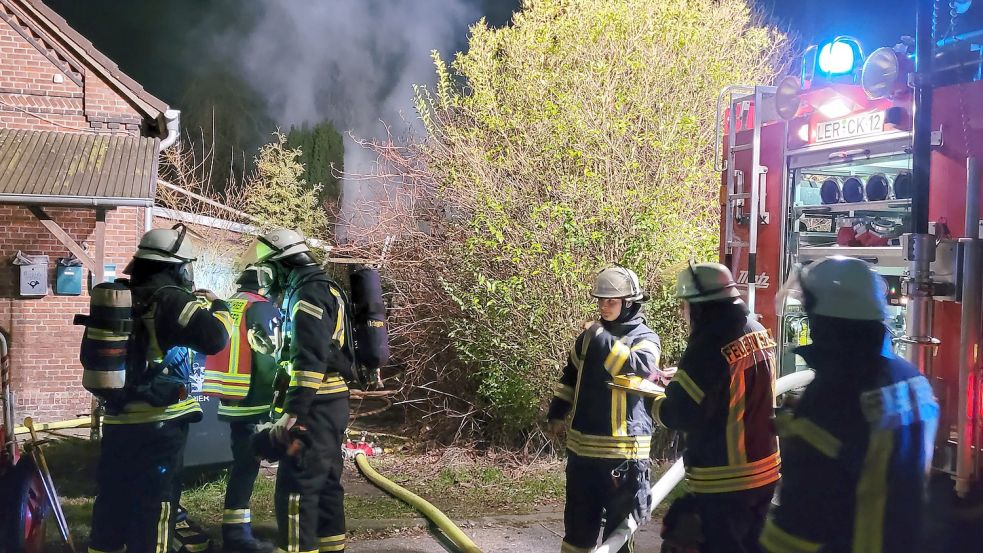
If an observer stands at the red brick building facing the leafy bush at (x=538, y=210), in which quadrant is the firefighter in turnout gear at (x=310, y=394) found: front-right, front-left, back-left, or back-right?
front-right

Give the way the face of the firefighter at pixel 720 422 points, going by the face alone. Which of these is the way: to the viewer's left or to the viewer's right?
to the viewer's left

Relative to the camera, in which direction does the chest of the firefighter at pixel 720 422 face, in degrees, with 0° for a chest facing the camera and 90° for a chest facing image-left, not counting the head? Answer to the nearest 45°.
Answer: approximately 135°

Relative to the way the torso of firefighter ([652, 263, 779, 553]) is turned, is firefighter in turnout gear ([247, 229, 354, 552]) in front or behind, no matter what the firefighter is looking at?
in front

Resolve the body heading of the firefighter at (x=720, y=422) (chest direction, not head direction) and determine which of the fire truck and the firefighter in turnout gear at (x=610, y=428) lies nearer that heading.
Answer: the firefighter in turnout gear

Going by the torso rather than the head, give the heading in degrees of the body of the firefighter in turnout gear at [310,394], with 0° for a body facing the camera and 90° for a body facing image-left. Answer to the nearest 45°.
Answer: approximately 90°

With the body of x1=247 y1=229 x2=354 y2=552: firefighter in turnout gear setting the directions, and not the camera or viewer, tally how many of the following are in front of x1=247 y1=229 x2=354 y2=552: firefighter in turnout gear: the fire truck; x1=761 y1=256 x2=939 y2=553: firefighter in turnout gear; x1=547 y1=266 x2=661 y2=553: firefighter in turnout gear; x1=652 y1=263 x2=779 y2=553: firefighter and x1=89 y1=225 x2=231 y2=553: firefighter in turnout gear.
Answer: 1

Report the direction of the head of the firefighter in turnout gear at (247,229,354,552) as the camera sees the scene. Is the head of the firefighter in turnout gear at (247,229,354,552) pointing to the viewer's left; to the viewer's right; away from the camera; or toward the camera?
to the viewer's left

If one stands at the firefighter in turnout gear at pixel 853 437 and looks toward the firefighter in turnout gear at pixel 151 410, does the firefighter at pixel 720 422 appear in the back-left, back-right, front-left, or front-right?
front-right

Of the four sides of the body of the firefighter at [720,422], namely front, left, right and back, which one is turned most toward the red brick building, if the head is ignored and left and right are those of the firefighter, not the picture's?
front

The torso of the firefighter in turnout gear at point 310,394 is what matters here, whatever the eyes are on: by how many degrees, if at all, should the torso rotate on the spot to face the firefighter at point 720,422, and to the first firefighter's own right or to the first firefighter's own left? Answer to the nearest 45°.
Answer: approximately 135° to the first firefighter's own left

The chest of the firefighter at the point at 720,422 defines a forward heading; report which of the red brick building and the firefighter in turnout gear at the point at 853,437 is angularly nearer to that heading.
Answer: the red brick building
